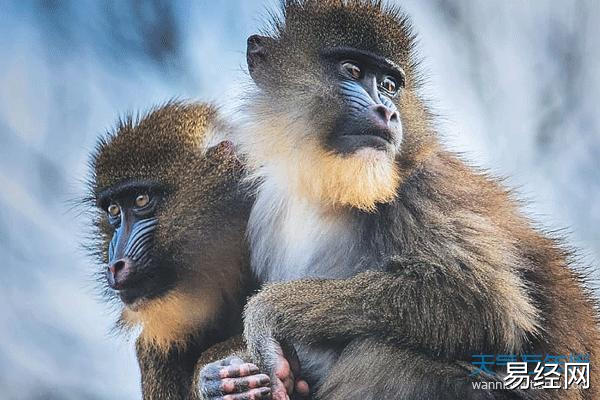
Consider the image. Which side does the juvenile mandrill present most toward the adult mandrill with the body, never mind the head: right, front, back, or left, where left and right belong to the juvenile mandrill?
left

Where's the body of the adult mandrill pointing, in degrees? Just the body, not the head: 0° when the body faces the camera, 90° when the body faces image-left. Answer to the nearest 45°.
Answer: approximately 45°

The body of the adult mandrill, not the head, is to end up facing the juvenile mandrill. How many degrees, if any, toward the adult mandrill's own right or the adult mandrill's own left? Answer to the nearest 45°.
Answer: approximately 45° to the adult mandrill's own right

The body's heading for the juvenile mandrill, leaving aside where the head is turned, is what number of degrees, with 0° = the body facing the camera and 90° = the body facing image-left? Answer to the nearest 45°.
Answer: approximately 45°
